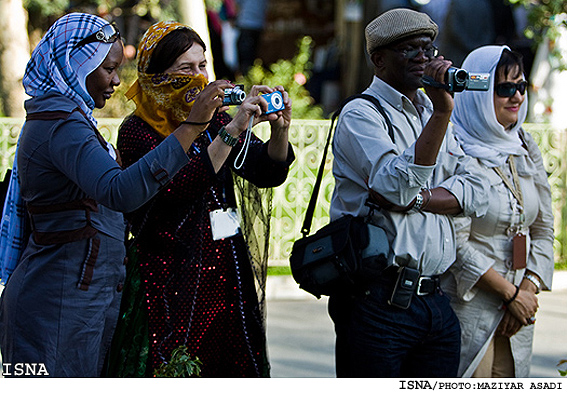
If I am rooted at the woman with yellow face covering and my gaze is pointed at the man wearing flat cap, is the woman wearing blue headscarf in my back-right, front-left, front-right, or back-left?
back-right

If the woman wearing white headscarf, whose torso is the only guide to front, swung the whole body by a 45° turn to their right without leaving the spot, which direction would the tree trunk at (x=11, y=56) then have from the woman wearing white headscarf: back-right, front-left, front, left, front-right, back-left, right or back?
back-right

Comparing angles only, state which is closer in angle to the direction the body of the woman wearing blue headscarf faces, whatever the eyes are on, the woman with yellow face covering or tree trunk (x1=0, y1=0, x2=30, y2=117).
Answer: the woman with yellow face covering

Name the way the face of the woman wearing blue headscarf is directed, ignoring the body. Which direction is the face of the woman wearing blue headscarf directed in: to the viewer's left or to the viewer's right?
to the viewer's right

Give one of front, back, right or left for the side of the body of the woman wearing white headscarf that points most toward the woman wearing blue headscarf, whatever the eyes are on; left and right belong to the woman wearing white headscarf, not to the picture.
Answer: right

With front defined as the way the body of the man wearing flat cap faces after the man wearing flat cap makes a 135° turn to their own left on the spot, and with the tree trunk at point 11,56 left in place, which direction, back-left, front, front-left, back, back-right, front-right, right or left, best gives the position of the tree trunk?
front-left

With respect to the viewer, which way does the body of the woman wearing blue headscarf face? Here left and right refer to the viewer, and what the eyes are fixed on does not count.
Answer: facing to the right of the viewer

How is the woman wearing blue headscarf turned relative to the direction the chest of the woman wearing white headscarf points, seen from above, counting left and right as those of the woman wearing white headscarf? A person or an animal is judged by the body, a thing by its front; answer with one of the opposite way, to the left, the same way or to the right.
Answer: to the left

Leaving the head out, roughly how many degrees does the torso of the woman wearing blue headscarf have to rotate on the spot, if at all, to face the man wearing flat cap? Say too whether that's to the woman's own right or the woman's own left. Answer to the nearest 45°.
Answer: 0° — they already face them

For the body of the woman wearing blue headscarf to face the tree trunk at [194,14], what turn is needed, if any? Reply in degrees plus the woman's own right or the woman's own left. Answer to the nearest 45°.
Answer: approximately 90° to the woman's own left

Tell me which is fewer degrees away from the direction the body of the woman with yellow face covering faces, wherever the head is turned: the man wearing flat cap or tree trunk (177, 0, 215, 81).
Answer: the man wearing flat cap
